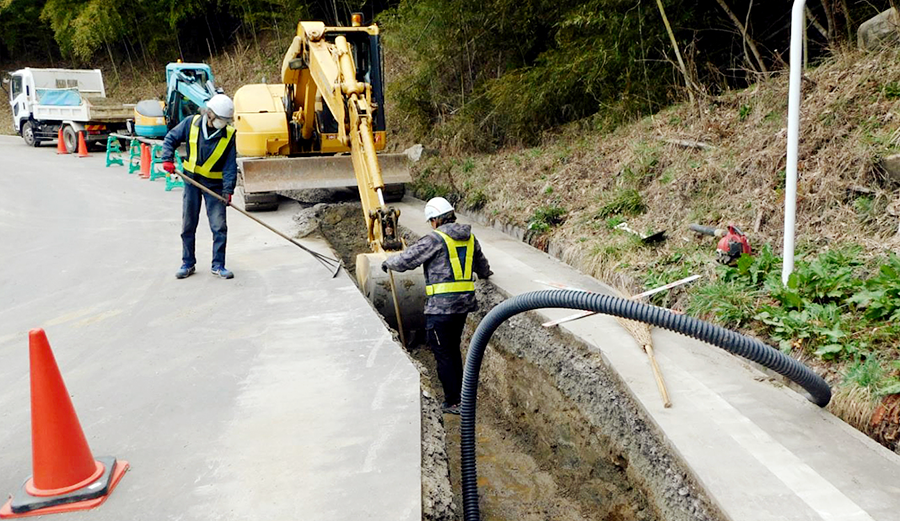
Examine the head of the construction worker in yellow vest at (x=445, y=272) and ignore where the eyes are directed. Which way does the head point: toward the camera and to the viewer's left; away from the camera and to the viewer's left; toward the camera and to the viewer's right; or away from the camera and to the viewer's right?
away from the camera and to the viewer's left

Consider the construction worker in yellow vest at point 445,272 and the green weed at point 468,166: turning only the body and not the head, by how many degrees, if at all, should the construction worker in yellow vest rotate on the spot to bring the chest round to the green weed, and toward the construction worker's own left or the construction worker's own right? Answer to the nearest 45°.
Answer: approximately 45° to the construction worker's own right

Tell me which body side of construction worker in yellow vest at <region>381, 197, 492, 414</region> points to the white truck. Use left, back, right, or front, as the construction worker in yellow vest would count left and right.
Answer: front

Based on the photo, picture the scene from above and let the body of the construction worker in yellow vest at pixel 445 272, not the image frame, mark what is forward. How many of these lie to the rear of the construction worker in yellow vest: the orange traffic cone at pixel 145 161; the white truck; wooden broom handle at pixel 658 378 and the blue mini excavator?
1

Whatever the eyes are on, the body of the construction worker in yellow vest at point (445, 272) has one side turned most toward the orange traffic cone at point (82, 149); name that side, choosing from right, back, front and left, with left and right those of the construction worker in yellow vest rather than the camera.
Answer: front

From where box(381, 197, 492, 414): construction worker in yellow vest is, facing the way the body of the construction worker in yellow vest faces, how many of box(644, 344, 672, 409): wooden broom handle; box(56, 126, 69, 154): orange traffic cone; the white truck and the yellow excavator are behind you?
1

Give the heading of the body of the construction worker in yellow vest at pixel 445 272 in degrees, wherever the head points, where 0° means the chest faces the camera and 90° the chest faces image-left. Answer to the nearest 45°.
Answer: approximately 135°

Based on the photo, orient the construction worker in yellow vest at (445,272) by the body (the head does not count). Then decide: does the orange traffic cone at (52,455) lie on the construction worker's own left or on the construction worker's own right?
on the construction worker's own left

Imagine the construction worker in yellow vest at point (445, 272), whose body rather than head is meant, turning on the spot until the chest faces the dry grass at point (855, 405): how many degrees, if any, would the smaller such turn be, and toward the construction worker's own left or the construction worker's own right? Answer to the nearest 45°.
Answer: approximately 180°

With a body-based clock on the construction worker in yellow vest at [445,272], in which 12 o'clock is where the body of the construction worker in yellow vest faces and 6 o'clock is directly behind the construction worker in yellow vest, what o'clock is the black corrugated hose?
The black corrugated hose is roughly at 7 o'clock from the construction worker in yellow vest.

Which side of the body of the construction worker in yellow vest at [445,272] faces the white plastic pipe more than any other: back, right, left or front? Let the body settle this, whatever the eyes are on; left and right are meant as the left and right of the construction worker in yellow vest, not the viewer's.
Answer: back

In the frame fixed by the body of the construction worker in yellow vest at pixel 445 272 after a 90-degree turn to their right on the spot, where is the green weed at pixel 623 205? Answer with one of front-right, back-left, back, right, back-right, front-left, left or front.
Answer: front

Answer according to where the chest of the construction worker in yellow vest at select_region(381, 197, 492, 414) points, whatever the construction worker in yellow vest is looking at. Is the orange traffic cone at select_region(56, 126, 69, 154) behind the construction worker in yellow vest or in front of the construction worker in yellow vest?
in front

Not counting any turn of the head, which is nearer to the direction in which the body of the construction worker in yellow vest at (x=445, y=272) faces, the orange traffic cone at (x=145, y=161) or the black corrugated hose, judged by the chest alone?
the orange traffic cone
